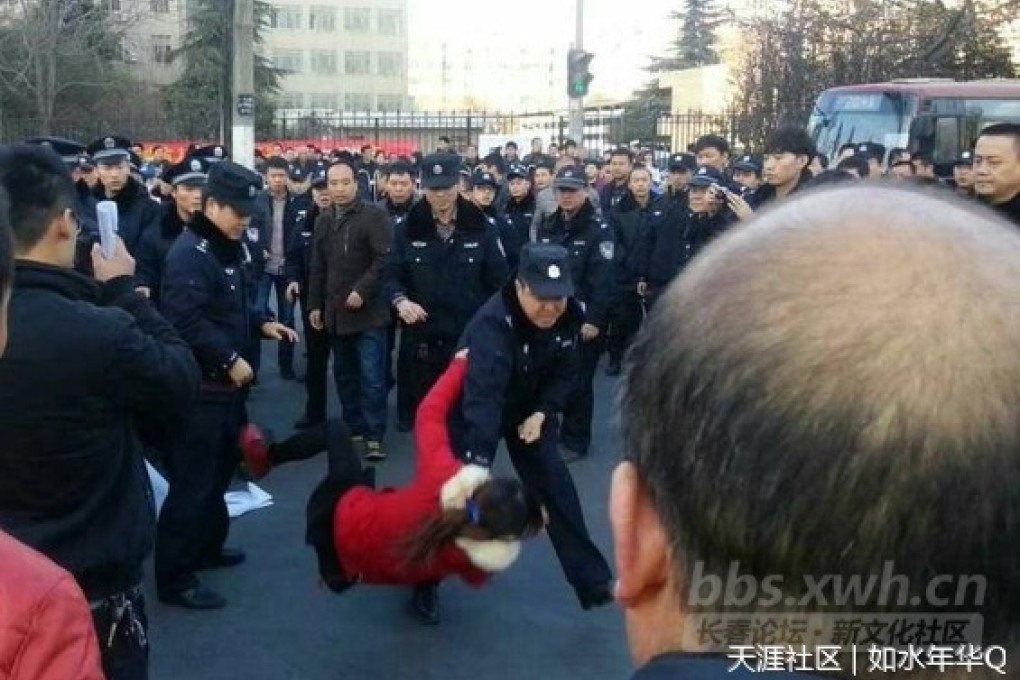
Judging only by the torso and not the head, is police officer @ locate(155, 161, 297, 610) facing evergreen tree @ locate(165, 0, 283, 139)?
no

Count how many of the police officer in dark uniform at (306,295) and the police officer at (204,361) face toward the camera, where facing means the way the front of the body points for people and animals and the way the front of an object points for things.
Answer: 1

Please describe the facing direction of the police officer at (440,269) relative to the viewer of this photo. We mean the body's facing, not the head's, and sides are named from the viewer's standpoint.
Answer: facing the viewer

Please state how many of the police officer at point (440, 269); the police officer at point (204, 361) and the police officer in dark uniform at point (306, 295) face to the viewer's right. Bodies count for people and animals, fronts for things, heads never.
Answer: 1

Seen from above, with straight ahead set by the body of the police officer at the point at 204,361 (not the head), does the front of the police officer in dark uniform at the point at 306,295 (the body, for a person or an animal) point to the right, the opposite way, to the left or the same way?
to the right

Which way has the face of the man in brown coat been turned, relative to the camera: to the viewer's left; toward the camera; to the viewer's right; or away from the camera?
toward the camera

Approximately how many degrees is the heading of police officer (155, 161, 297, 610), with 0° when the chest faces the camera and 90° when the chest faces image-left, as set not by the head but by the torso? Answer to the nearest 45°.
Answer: approximately 270°

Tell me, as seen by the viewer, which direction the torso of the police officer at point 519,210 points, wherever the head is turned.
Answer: toward the camera

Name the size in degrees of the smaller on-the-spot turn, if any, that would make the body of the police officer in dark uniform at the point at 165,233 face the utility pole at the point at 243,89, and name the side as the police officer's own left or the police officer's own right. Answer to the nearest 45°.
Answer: approximately 135° to the police officer's own left

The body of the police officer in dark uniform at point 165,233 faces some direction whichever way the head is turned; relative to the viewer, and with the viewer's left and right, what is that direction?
facing the viewer and to the right of the viewer

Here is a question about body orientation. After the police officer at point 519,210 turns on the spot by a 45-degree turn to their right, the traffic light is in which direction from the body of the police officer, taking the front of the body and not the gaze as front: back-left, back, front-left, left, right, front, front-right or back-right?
back-right

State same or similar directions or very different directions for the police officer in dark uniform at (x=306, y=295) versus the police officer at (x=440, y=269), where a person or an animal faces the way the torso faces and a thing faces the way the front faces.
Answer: same or similar directions

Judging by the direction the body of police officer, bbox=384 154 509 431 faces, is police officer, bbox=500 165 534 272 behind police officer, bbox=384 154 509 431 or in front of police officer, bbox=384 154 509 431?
behind

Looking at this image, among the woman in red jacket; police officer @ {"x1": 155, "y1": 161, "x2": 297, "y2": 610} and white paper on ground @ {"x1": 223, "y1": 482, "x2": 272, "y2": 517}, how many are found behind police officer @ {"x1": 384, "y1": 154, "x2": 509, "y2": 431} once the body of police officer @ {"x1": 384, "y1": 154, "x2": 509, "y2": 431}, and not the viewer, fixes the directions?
0

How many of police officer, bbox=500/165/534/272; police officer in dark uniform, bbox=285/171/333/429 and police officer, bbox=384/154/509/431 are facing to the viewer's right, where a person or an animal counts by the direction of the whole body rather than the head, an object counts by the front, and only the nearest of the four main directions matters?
0

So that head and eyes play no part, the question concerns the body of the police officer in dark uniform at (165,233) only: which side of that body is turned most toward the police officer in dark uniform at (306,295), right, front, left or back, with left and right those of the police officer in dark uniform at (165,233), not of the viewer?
left
